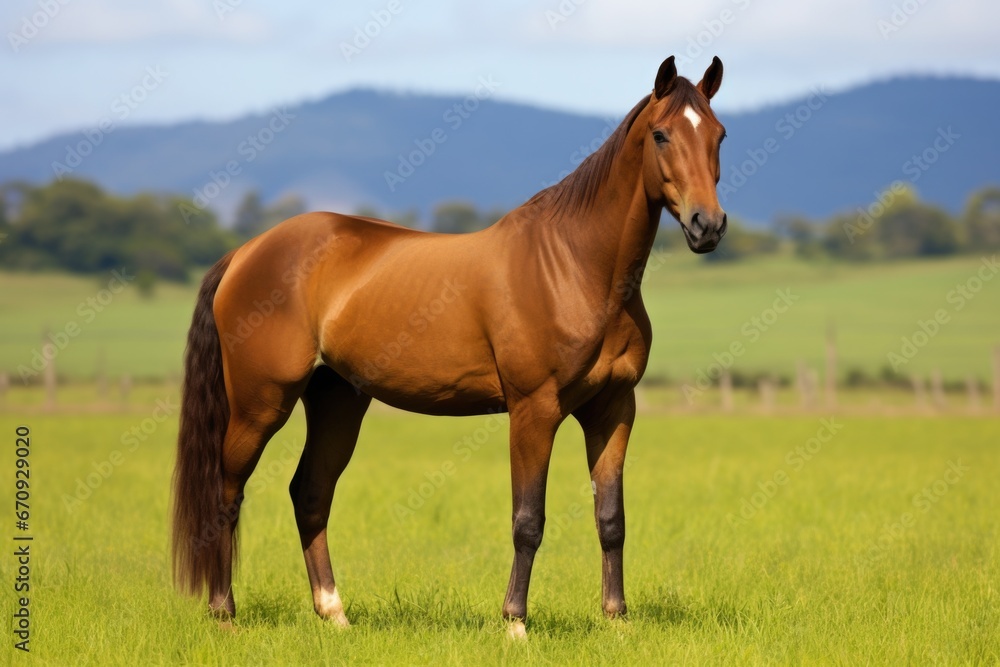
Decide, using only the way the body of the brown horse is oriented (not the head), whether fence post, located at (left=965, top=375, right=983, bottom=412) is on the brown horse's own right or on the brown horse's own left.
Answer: on the brown horse's own left

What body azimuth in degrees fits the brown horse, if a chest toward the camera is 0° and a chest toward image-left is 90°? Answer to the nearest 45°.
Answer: approximately 315°

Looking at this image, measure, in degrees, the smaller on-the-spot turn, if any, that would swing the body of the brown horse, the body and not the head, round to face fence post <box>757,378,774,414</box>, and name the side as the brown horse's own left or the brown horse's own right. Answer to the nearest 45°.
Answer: approximately 135° to the brown horse's own left

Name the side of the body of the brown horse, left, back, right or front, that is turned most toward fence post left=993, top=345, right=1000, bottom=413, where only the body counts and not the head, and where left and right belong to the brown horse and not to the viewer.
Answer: left
